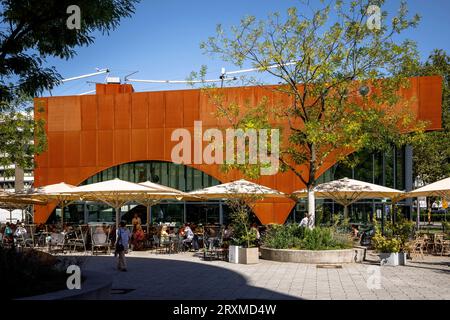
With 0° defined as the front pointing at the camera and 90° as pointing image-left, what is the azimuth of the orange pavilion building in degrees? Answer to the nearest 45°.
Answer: approximately 0°

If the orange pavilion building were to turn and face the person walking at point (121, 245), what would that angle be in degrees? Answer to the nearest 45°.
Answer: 0° — it already faces them

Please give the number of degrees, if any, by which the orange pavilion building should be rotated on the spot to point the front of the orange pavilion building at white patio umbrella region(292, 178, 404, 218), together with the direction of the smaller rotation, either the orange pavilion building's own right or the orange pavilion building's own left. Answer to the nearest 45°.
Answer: approximately 45° to the orange pavilion building's own left

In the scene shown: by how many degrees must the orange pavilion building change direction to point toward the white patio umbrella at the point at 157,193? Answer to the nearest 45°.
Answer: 0° — it already faces it

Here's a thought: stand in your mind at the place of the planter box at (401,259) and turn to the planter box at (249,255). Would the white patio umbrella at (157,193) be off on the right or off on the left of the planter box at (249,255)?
right

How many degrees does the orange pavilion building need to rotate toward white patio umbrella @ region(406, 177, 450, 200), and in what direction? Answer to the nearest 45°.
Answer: approximately 45° to its left
